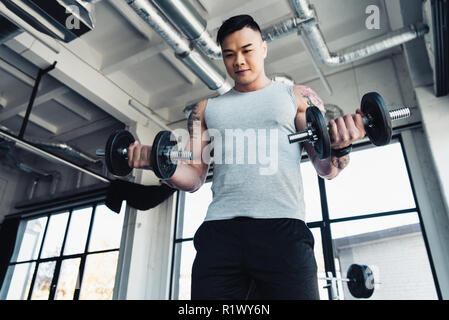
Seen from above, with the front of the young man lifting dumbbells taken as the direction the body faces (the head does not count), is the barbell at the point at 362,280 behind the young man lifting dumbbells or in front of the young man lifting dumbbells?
behind

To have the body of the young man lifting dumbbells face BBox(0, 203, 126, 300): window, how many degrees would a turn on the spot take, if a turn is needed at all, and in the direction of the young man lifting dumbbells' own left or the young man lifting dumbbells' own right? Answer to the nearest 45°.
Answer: approximately 135° to the young man lifting dumbbells' own right

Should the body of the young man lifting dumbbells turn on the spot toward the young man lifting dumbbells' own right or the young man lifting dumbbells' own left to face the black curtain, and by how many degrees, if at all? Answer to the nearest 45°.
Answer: approximately 135° to the young man lifting dumbbells' own right

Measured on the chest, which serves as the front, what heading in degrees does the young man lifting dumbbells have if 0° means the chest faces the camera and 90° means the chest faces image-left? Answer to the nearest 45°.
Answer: approximately 0°
